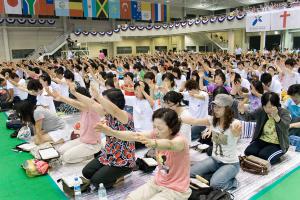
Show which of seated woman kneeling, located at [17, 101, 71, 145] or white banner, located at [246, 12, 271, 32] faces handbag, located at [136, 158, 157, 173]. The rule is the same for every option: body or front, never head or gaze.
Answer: the white banner

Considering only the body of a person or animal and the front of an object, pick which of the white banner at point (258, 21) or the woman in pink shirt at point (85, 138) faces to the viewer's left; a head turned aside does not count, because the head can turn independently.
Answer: the woman in pink shirt

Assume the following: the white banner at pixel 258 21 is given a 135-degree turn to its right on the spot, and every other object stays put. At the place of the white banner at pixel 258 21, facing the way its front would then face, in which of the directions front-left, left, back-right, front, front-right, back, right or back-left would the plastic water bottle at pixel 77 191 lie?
back-left

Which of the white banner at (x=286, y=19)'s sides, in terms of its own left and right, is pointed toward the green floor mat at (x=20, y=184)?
front

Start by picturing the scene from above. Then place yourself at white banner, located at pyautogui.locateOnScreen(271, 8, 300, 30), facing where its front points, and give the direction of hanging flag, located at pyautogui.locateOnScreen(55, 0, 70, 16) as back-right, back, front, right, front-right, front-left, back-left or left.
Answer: right

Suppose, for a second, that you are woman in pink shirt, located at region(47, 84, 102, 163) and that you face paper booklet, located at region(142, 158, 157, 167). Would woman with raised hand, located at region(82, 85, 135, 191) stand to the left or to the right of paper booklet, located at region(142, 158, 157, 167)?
right

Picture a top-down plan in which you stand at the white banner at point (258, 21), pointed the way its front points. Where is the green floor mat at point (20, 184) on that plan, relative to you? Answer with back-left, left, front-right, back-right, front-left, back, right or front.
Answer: front

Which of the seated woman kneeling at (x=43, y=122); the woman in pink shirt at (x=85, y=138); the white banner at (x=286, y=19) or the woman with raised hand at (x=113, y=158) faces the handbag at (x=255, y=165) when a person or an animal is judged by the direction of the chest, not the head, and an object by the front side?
the white banner

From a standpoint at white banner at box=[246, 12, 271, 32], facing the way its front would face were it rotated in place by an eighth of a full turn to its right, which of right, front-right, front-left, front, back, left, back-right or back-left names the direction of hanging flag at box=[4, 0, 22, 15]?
front-right

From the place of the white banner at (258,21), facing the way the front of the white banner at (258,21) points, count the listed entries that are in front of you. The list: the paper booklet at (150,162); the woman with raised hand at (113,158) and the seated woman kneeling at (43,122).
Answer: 3

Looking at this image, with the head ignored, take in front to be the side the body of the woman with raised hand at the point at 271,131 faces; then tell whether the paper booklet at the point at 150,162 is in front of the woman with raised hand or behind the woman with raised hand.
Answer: in front

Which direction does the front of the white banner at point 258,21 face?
toward the camera

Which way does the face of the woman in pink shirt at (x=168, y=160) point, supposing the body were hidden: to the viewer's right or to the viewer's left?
to the viewer's left

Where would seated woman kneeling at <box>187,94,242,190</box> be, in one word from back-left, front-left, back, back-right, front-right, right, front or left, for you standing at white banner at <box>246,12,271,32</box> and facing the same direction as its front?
front

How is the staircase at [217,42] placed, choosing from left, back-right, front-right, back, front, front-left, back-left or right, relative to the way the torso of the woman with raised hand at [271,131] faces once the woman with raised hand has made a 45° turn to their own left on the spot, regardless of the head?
back

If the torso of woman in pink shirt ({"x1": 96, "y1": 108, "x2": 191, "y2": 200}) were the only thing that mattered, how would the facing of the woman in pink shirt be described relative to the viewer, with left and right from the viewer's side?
facing the viewer and to the left of the viewer

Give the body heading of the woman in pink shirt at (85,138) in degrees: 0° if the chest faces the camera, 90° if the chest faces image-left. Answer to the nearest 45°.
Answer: approximately 90°
